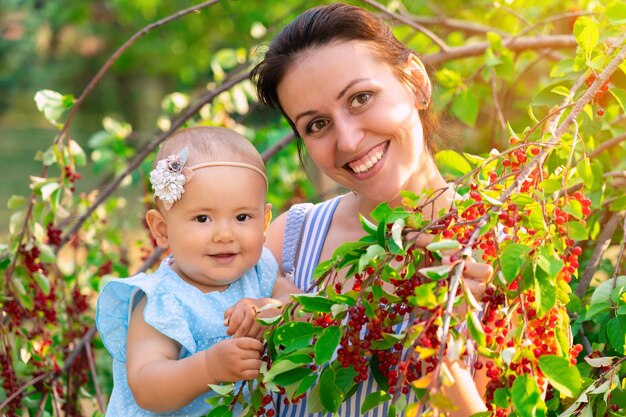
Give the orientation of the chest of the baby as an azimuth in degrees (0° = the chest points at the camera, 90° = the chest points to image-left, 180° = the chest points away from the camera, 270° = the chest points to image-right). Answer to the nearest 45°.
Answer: approximately 315°

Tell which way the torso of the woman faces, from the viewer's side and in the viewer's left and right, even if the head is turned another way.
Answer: facing the viewer

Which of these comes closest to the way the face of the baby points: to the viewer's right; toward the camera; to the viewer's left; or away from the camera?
toward the camera
